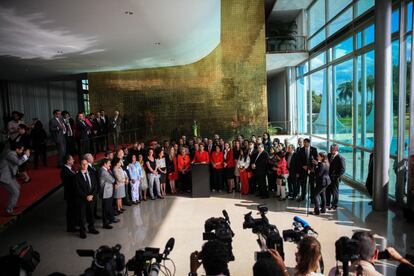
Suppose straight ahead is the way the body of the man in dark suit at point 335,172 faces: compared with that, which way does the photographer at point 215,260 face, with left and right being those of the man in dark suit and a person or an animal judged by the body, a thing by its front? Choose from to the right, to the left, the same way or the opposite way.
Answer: to the right

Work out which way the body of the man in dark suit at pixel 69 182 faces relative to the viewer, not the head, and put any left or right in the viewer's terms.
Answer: facing to the right of the viewer

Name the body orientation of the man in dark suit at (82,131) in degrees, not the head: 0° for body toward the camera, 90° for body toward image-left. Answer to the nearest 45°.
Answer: approximately 315°

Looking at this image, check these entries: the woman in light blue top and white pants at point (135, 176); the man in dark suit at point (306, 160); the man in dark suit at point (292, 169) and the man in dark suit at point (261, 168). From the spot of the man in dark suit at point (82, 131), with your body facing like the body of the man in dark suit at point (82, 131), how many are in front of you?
4

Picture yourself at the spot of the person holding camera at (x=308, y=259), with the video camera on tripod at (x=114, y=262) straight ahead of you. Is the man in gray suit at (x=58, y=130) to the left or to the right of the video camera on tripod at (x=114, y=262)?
right

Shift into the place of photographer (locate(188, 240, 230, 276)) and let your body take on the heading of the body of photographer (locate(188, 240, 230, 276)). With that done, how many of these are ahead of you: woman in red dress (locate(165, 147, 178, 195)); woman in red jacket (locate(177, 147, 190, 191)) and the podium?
3

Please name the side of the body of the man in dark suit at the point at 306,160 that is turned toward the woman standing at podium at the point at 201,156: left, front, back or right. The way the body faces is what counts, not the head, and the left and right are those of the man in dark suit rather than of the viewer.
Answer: right

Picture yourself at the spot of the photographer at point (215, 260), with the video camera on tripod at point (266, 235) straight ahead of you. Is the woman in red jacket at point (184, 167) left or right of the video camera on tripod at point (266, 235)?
left

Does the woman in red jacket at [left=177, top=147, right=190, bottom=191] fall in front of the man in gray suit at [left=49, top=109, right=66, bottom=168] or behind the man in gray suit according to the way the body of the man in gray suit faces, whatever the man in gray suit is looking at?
in front

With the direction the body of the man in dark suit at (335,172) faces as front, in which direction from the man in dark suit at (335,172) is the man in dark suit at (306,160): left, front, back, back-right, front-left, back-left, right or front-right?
right
